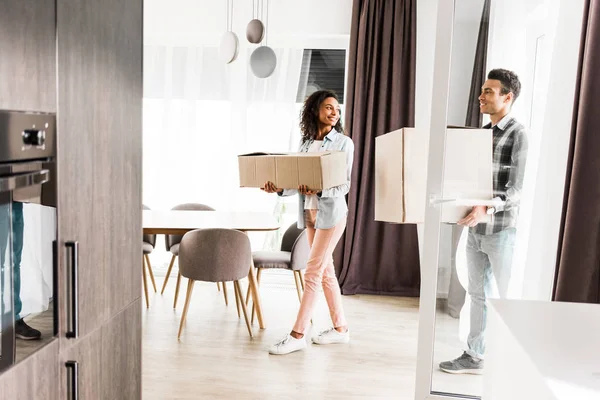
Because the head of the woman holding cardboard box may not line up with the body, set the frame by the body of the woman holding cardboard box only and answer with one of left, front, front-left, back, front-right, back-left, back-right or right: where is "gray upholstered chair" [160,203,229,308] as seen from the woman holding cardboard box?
right

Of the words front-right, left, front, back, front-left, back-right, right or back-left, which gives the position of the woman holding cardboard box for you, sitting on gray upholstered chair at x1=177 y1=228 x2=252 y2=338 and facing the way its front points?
right

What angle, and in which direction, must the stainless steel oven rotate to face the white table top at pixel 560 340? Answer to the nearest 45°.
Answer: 0° — it already faces it

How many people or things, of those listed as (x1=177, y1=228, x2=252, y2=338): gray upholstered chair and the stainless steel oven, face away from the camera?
1

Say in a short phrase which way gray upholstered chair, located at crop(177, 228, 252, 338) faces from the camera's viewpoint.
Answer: facing away from the viewer

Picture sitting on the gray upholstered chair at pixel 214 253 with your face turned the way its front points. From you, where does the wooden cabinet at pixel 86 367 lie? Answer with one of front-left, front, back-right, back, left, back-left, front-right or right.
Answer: back

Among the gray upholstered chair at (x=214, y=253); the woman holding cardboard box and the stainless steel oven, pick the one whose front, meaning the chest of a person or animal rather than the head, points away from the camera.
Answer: the gray upholstered chair

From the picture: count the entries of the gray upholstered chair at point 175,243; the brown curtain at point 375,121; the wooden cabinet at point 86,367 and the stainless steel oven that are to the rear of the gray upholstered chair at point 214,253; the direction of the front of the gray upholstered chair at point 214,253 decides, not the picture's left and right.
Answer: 2

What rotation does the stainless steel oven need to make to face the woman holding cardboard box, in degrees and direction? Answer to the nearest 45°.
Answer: approximately 90° to its left

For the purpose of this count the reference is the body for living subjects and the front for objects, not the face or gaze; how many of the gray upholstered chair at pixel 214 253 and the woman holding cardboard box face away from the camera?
1

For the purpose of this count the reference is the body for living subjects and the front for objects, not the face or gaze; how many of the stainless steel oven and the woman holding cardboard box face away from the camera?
0

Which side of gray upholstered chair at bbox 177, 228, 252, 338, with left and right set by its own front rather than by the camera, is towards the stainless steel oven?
back

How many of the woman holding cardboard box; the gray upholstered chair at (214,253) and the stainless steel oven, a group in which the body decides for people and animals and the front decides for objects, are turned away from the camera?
1

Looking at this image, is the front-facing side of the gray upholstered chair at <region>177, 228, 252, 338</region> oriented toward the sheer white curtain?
yes
